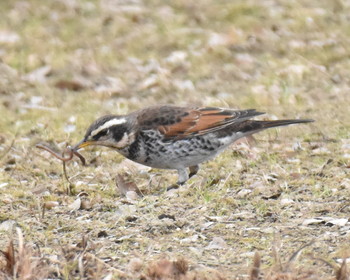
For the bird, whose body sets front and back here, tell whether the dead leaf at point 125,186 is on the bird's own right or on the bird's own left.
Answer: on the bird's own left

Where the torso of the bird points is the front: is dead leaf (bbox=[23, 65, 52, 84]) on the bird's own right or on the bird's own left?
on the bird's own right

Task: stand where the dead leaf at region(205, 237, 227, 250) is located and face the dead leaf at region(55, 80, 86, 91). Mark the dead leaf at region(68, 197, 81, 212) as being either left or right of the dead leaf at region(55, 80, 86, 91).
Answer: left

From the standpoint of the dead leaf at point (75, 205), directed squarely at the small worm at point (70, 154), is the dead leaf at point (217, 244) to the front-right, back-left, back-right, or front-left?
back-right

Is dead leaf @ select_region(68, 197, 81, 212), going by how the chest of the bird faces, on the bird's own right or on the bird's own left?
on the bird's own left

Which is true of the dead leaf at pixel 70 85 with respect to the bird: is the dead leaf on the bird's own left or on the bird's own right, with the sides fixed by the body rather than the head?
on the bird's own right

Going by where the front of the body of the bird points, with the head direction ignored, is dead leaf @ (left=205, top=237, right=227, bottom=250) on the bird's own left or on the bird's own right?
on the bird's own left

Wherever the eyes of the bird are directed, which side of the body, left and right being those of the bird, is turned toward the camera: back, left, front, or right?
left
